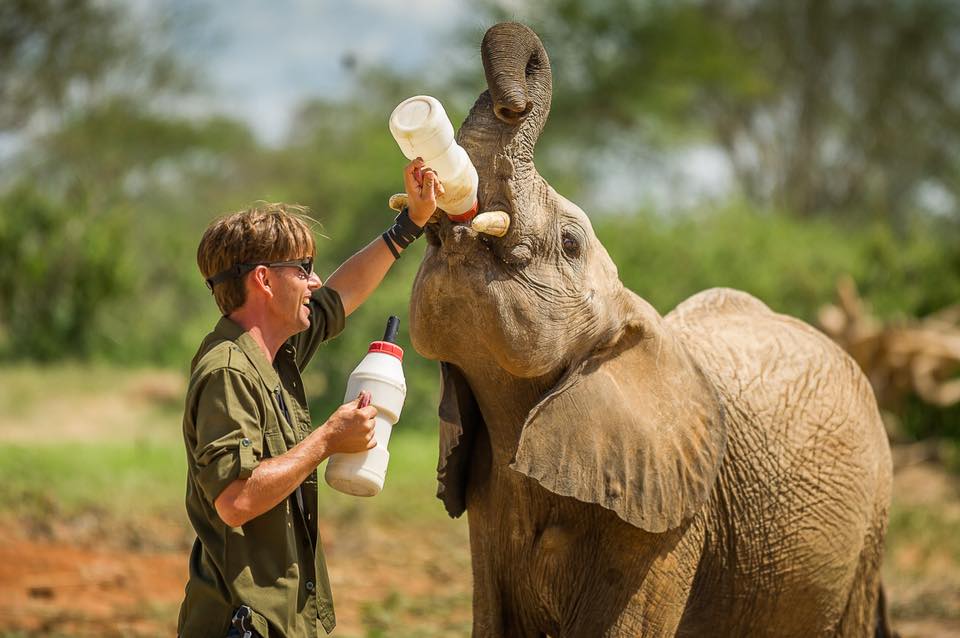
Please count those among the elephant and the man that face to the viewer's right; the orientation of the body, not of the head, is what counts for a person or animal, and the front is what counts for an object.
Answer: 1

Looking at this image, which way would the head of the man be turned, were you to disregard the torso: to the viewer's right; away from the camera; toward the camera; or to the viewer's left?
to the viewer's right

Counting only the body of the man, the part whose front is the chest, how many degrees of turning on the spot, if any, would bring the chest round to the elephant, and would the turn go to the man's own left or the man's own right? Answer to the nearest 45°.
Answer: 0° — they already face it

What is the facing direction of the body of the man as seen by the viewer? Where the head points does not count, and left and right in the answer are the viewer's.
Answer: facing to the right of the viewer

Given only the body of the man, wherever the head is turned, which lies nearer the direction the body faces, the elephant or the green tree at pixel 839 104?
the elephant

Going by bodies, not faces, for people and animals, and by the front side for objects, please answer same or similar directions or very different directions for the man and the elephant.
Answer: very different directions

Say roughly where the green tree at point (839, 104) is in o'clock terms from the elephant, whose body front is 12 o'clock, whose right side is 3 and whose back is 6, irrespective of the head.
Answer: The green tree is roughly at 5 o'clock from the elephant.

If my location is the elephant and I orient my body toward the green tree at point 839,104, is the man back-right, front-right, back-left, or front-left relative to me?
back-left

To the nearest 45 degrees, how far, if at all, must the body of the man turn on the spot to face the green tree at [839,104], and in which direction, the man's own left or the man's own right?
approximately 45° to the man's own left

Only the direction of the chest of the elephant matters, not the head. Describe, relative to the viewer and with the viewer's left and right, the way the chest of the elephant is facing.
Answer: facing the viewer and to the left of the viewer
